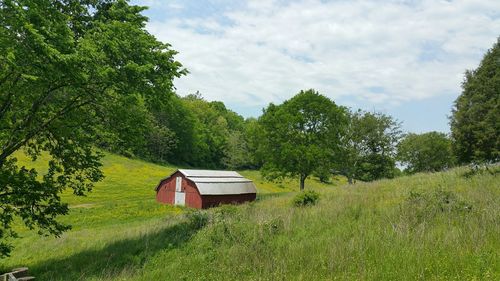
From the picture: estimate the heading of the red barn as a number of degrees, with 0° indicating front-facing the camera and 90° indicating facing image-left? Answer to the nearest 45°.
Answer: approximately 45°

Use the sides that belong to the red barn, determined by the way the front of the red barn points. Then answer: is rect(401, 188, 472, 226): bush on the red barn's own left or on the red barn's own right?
on the red barn's own left

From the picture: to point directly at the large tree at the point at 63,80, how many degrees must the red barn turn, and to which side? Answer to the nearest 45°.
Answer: approximately 45° to its left

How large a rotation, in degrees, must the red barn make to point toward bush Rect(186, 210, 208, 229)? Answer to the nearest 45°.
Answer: approximately 45° to its left

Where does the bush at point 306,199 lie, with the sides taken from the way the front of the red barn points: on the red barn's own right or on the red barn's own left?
on the red barn's own left

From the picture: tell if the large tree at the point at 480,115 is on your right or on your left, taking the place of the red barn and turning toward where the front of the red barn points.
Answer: on your left
